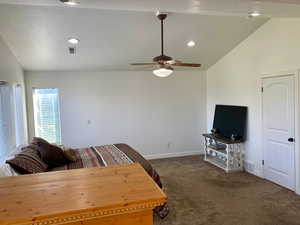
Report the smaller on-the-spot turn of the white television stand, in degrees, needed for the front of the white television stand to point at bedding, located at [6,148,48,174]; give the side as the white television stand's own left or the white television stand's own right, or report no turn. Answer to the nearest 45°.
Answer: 0° — it already faces it

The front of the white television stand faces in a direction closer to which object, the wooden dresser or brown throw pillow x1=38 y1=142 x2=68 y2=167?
the brown throw pillow

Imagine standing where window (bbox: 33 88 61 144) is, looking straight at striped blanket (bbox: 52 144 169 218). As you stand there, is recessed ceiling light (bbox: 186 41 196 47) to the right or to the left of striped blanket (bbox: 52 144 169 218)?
left

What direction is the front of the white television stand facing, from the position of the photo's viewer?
facing the viewer and to the left of the viewer

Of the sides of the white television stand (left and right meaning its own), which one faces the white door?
left

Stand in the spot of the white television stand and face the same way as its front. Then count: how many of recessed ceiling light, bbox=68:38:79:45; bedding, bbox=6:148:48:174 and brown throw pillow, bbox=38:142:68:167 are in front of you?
3

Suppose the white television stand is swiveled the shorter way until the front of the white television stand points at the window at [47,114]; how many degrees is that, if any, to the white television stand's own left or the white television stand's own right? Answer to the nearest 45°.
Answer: approximately 45° to the white television stand's own right

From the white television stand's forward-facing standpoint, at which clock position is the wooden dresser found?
The wooden dresser is roughly at 11 o'clock from the white television stand.

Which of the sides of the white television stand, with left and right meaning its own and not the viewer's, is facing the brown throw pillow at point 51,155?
front

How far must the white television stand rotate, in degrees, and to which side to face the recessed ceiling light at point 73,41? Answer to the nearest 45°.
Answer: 0° — it already faces it

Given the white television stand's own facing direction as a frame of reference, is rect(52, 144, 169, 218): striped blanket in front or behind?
in front
